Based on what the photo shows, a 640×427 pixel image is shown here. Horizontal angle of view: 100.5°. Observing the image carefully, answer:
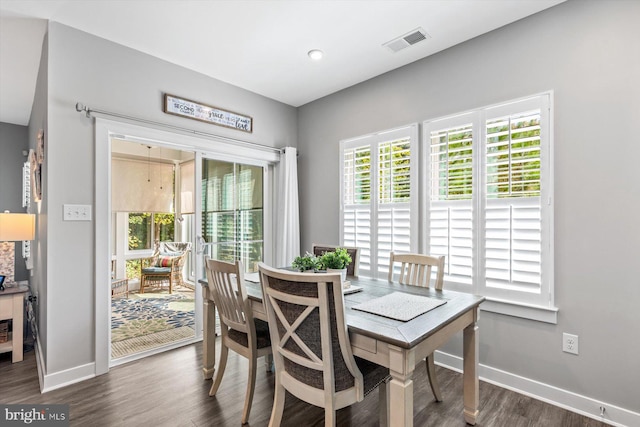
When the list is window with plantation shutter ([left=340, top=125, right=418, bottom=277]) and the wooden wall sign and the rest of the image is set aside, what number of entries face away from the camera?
0

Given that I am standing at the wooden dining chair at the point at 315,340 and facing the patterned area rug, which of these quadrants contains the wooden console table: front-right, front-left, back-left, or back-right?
front-left

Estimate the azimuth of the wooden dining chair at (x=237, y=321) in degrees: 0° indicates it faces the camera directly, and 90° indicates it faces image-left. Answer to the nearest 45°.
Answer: approximately 225°

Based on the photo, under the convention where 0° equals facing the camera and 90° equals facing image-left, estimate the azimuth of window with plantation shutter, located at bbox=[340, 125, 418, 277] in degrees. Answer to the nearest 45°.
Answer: approximately 45°

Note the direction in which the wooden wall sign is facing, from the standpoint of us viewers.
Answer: facing the viewer and to the right of the viewer

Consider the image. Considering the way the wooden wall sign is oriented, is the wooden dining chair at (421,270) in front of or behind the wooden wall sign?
in front

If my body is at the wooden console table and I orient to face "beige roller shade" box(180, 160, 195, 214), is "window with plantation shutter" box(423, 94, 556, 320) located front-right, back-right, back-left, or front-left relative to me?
front-right

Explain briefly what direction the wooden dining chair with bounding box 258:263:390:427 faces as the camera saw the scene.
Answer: facing away from the viewer and to the right of the viewer

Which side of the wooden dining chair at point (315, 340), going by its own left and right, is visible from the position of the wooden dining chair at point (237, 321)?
left

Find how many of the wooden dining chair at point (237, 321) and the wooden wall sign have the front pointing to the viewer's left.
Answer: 0

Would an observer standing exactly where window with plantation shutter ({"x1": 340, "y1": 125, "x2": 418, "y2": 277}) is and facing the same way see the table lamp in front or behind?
in front

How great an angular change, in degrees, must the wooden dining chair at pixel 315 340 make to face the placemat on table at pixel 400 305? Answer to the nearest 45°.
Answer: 0° — it already faces it

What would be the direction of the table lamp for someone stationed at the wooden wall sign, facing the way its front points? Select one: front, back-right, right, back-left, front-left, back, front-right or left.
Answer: back-right
